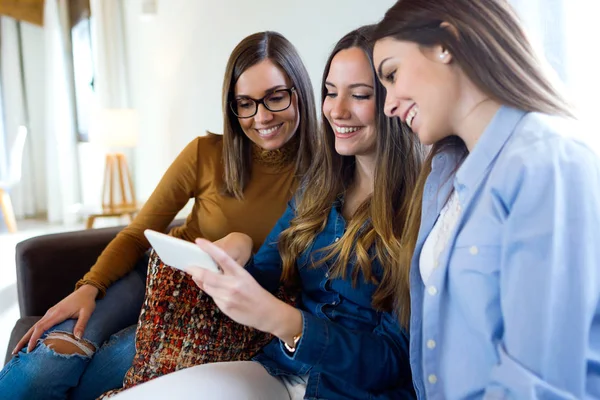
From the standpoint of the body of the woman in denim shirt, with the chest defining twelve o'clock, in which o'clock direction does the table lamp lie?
The table lamp is roughly at 4 o'clock from the woman in denim shirt.

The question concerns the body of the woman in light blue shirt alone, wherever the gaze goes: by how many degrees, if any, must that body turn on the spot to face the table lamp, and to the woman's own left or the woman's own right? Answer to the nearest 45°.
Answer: approximately 90° to the woman's own right

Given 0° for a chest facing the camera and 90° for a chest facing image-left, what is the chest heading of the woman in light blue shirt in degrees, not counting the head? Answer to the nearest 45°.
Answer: approximately 45°

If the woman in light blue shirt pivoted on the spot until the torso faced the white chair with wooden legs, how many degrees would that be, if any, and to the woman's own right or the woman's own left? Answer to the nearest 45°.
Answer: approximately 90° to the woman's own right
